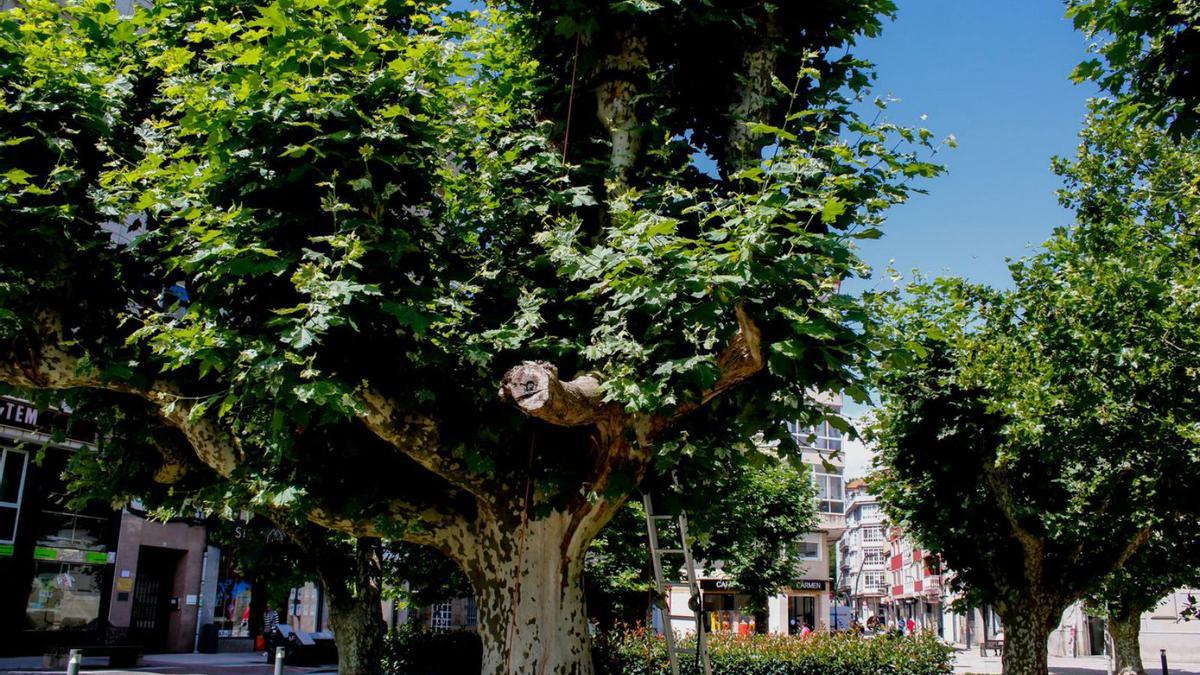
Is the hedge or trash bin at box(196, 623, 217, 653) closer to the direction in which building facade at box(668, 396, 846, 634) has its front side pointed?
the hedge

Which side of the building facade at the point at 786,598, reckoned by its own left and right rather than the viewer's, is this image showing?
front

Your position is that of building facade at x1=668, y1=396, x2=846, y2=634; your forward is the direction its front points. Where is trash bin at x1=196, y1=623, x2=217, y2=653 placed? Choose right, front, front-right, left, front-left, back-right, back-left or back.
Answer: front-right

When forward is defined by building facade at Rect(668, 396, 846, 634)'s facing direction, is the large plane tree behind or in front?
in front

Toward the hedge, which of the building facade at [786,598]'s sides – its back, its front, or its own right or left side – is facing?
front

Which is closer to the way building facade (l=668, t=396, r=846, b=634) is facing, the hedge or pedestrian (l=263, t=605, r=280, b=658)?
the hedge

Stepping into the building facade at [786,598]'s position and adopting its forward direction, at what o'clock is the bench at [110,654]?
The bench is roughly at 1 o'clock from the building facade.
